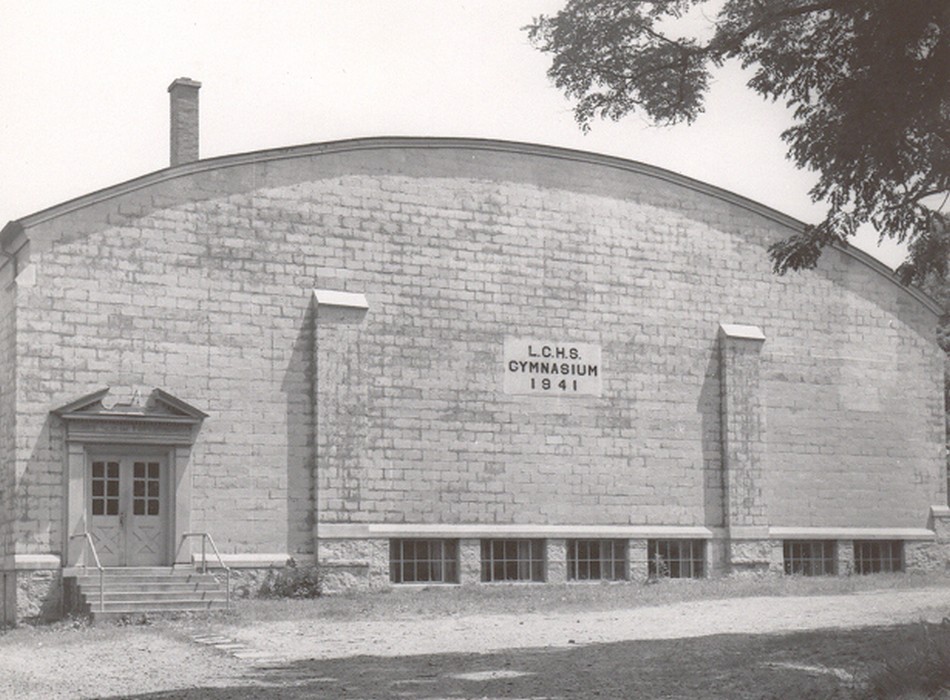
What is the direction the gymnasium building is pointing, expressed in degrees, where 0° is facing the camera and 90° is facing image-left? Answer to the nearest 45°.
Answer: approximately 0°
